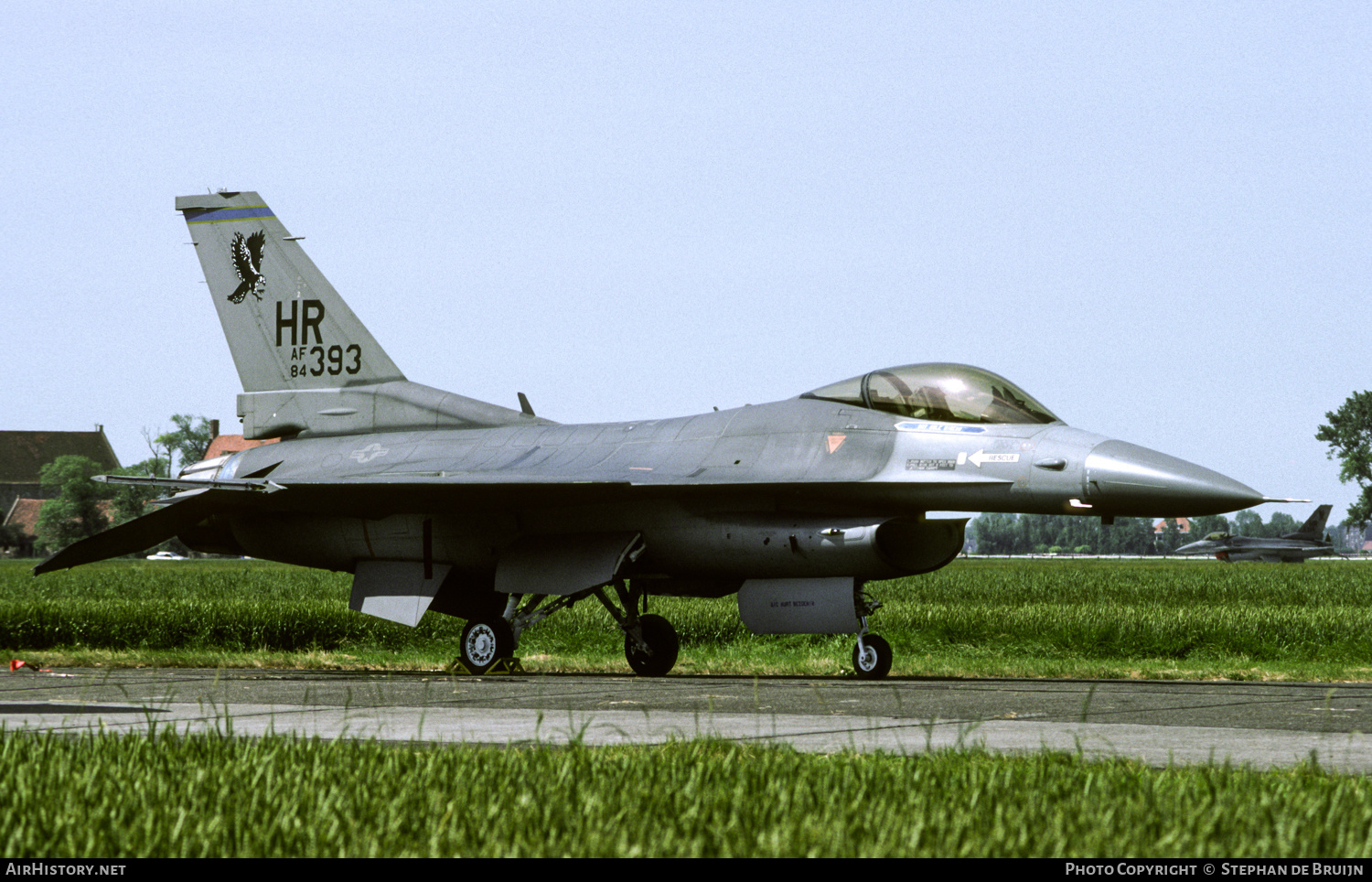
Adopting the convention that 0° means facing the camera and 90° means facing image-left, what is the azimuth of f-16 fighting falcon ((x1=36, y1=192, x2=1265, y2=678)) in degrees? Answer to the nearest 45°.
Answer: approximately 315°
